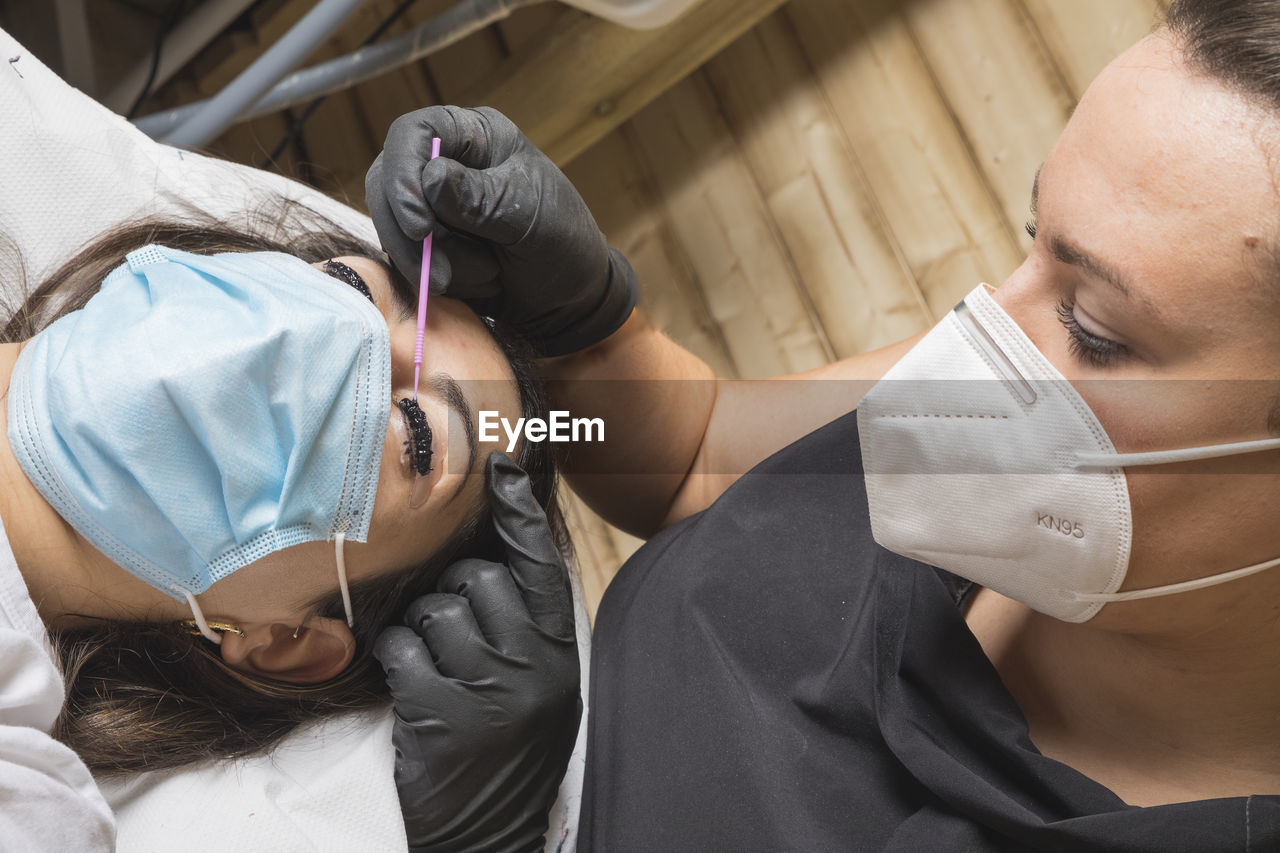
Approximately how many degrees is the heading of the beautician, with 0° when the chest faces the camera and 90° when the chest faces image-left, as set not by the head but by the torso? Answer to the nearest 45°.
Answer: approximately 45°
